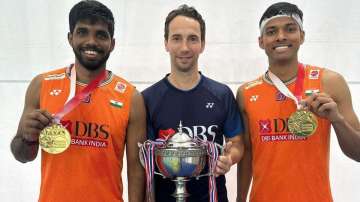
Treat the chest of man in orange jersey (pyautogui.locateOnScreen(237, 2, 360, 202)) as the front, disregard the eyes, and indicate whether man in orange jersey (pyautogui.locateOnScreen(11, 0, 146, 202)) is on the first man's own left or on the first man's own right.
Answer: on the first man's own right

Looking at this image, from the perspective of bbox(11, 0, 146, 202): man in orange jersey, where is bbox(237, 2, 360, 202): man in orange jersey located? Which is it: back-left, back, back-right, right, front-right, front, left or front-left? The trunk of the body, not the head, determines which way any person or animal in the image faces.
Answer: left

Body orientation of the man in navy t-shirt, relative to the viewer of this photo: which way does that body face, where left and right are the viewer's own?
facing the viewer

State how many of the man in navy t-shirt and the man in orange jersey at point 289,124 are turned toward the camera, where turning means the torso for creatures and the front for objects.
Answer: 2

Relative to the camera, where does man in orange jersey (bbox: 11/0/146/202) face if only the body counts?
toward the camera
